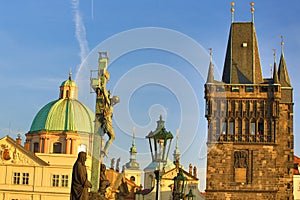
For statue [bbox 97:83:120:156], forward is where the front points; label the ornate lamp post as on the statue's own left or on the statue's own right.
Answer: on the statue's own right

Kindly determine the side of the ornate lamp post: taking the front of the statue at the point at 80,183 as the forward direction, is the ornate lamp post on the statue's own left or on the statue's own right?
on the statue's own left

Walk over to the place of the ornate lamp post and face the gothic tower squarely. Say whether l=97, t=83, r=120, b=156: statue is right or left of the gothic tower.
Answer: left

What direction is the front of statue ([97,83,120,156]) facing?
to the viewer's right

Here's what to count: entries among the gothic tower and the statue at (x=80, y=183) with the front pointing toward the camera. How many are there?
1

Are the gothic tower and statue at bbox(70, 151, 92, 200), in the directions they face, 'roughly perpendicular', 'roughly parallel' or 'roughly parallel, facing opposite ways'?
roughly perpendicular

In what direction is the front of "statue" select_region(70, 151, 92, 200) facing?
to the viewer's right

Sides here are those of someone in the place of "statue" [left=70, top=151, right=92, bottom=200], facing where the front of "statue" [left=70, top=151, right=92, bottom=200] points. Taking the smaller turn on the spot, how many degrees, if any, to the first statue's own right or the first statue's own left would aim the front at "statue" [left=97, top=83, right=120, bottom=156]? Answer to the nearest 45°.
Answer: approximately 90° to the first statue's own left

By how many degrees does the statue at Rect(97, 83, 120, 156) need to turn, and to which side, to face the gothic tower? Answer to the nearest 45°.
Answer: approximately 90° to its left
